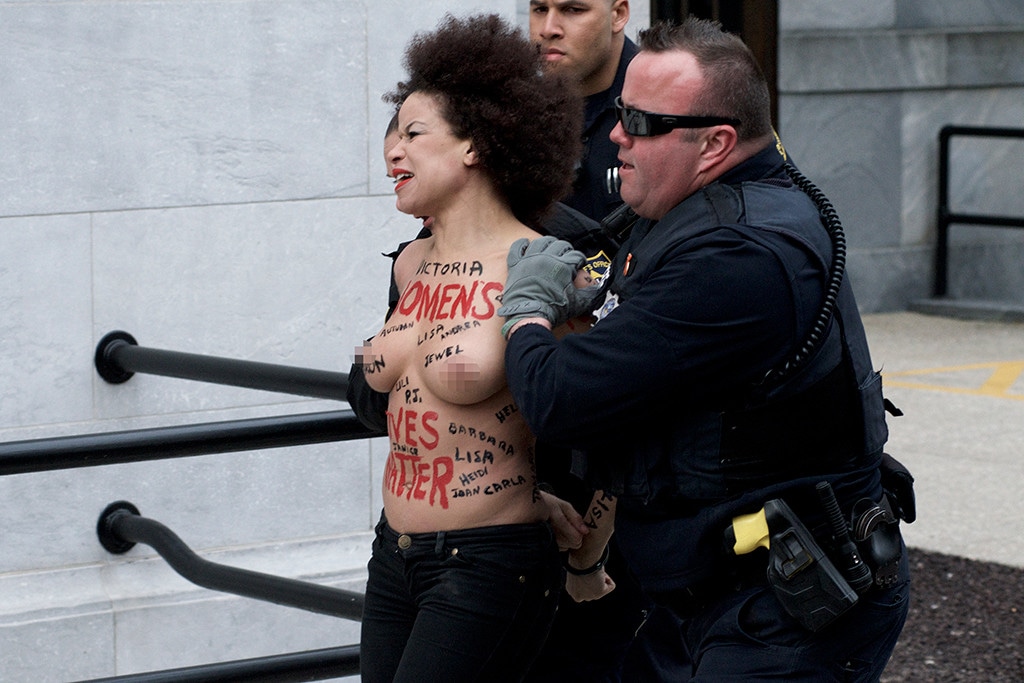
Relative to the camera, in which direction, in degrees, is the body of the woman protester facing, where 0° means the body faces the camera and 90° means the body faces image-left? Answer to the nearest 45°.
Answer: approximately 45°

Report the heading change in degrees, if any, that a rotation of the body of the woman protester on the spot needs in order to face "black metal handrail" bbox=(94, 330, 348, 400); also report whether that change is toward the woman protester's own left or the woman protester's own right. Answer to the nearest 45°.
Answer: approximately 90° to the woman protester's own right

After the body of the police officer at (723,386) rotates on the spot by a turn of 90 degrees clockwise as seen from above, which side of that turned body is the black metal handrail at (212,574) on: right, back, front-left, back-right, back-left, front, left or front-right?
front-left

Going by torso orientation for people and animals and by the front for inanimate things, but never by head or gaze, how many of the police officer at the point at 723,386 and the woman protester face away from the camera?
0

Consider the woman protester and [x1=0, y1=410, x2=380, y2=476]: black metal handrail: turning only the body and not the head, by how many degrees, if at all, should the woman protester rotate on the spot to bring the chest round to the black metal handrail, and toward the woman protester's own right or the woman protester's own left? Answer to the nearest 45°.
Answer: approximately 90° to the woman protester's own right

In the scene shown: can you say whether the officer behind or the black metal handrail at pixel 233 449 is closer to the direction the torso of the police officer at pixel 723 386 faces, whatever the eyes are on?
the black metal handrail

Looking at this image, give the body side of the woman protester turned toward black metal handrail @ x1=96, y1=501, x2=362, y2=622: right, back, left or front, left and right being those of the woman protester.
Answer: right

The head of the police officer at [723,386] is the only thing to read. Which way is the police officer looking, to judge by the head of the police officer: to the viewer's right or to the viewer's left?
to the viewer's left

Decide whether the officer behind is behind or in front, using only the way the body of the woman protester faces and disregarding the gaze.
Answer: behind

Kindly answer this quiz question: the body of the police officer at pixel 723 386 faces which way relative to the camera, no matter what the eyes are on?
to the viewer's left

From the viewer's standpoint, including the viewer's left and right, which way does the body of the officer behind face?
facing the viewer and to the left of the viewer
